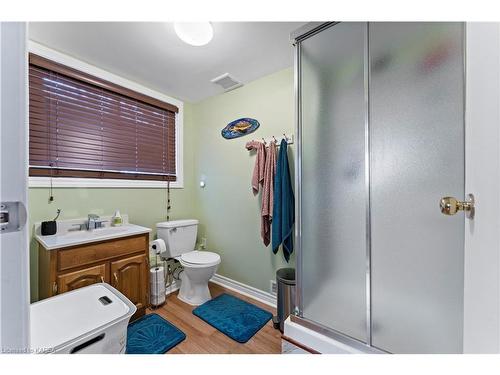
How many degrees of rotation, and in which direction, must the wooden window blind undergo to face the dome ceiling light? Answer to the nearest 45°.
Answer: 0° — it already faces it

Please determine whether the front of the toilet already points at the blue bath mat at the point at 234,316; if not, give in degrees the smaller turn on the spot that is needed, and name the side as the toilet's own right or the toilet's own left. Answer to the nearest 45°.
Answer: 0° — it already faces it

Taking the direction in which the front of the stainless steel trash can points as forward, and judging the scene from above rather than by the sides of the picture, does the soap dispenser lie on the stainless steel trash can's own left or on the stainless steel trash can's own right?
on the stainless steel trash can's own right

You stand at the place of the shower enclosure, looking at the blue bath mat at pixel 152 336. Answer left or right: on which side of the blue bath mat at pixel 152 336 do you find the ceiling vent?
right

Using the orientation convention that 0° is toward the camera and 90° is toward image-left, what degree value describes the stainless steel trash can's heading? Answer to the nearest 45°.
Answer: approximately 45°

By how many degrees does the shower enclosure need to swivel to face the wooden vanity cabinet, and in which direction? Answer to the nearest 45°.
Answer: approximately 45° to its right

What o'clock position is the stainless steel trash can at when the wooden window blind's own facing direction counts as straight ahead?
The stainless steel trash can is roughly at 12 o'clock from the wooden window blind.
